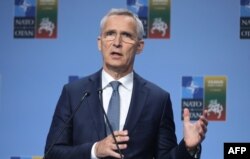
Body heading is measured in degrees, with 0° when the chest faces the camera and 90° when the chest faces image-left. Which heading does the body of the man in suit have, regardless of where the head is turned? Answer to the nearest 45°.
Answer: approximately 0°
